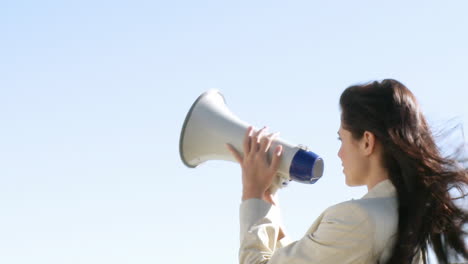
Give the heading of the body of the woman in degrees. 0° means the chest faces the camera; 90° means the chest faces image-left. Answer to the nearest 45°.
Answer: approximately 135°
